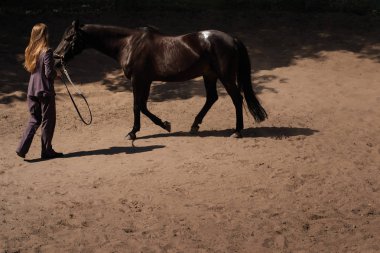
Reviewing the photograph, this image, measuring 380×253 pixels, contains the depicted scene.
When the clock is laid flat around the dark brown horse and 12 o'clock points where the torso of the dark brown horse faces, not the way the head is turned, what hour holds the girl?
The girl is roughly at 11 o'clock from the dark brown horse.

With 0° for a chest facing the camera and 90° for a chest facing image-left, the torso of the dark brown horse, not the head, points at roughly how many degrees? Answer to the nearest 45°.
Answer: approximately 90°
